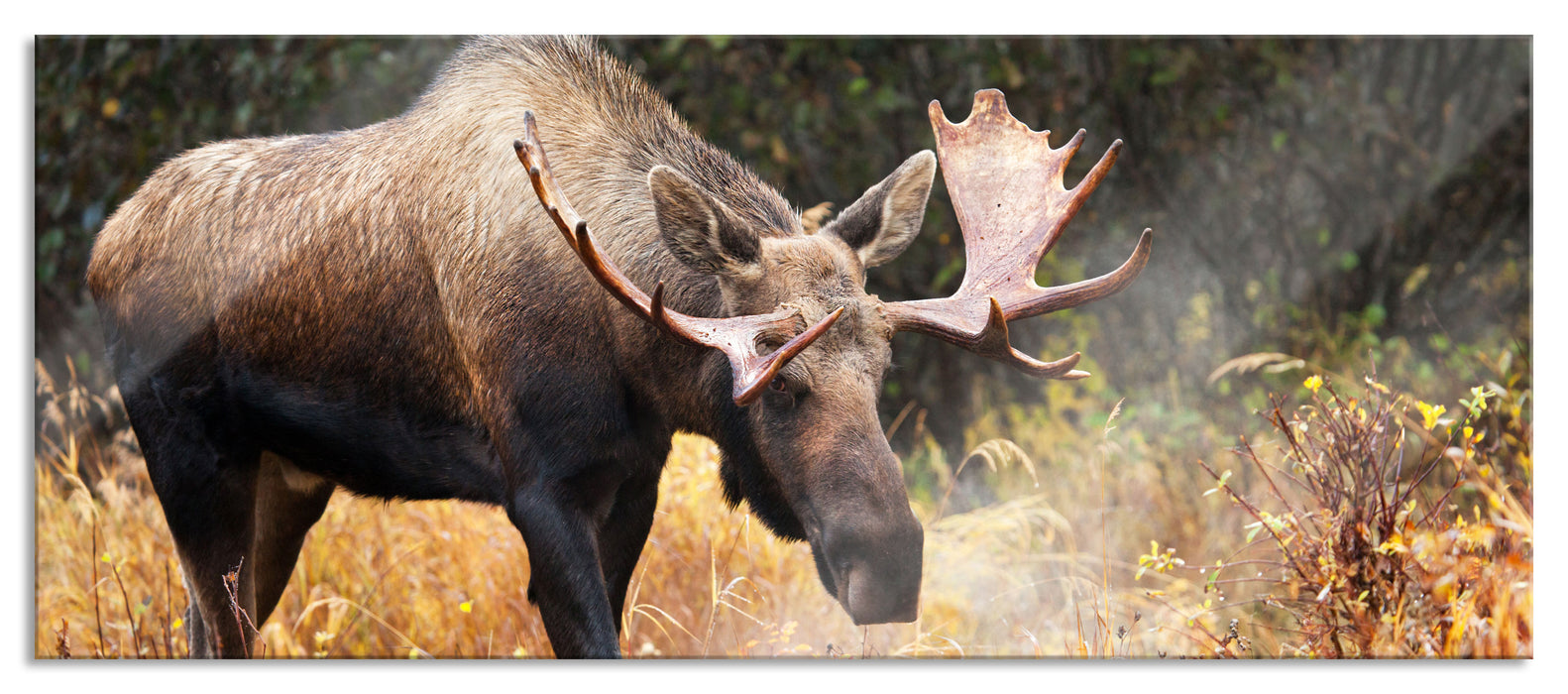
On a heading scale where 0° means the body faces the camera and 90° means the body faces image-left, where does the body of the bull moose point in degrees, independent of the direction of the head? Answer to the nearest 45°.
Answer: approximately 315°

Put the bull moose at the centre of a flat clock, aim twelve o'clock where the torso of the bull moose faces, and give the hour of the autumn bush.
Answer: The autumn bush is roughly at 11 o'clock from the bull moose.
